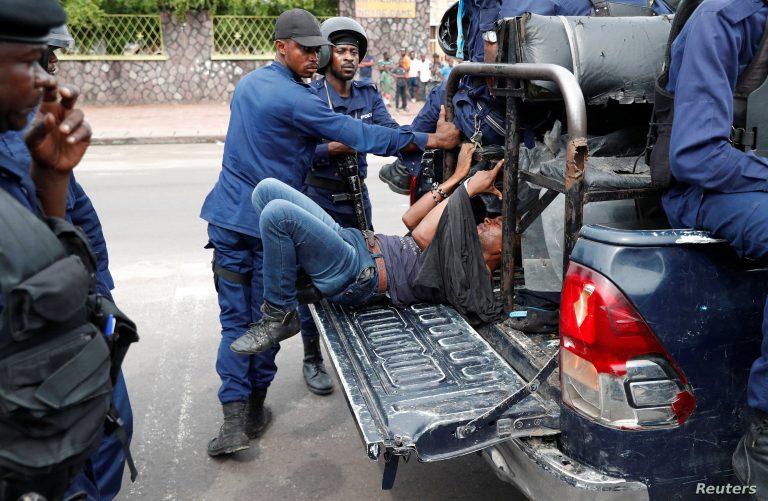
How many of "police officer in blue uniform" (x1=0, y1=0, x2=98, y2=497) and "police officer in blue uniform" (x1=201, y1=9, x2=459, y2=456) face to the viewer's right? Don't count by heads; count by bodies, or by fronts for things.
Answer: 2

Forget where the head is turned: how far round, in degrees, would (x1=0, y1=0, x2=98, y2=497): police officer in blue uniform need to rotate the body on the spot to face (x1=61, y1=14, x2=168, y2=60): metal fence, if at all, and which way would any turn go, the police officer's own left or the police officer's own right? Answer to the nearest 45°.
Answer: approximately 90° to the police officer's own left

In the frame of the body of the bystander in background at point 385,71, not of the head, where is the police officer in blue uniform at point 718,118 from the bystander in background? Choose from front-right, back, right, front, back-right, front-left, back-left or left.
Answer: front

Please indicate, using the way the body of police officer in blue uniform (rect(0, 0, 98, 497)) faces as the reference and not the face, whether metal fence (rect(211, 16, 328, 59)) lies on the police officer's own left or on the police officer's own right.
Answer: on the police officer's own left

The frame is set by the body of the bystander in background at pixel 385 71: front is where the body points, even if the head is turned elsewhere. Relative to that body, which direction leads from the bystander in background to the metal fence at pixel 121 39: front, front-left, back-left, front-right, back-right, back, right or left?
right

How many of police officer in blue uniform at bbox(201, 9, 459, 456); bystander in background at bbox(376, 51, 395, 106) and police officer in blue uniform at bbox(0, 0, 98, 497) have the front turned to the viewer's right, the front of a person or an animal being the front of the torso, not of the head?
2

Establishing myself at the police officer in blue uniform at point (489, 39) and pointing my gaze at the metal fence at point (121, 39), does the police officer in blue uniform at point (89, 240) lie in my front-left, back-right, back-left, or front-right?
back-left

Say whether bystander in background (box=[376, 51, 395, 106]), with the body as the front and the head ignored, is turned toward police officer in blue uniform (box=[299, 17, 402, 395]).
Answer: yes

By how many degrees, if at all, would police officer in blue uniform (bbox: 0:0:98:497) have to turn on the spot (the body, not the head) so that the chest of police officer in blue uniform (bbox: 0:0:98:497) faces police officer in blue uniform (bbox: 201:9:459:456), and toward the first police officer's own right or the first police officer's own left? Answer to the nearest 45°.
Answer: approximately 45° to the first police officer's own left

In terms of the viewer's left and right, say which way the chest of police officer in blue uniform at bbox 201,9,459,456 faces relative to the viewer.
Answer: facing to the right of the viewer

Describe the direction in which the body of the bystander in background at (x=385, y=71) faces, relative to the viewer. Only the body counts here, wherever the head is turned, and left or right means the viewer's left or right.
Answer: facing the viewer

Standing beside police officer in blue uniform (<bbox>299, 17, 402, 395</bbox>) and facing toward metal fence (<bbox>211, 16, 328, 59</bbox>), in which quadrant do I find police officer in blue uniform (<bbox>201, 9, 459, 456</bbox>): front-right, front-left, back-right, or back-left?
back-left

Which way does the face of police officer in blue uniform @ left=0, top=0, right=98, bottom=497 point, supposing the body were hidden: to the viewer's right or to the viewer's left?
to the viewer's right

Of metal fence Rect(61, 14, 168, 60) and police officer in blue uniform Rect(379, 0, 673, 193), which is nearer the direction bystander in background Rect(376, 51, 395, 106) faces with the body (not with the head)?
the police officer in blue uniform

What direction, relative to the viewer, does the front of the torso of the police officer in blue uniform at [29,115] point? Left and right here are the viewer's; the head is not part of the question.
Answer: facing to the right of the viewer

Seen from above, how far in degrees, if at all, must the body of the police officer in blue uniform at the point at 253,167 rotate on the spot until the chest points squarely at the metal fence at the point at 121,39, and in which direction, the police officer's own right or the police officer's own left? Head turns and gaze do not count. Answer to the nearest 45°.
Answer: approximately 90° to the police officer's own left

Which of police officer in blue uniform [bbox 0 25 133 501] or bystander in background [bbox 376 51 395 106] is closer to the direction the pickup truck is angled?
the bystander in background
